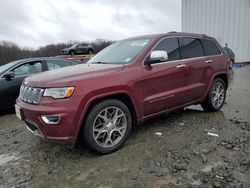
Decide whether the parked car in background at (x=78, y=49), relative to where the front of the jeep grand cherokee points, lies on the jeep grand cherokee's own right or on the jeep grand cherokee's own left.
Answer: on the jeep grand cherokee's own right

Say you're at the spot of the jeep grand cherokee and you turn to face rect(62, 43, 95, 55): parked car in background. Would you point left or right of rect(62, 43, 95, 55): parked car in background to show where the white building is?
right

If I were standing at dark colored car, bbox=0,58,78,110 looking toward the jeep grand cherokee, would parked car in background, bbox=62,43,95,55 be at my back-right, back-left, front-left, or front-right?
back-left

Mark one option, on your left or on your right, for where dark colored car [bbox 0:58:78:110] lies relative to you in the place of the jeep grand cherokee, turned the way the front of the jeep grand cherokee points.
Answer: on your right

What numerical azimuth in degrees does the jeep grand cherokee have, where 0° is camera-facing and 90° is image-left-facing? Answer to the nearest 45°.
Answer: approximately 45°

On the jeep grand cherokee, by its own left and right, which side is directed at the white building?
back
